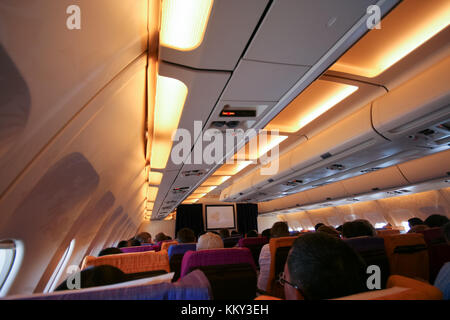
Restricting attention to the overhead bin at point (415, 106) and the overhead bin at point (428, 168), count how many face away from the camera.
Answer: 0

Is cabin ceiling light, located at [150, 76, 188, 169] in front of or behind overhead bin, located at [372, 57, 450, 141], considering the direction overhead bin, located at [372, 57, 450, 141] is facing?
in front

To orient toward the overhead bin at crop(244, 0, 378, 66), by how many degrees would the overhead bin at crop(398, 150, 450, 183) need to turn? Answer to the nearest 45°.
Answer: approximately 45° to its left

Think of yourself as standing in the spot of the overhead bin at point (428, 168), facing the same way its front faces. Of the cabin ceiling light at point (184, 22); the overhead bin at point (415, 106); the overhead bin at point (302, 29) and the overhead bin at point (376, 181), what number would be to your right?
1

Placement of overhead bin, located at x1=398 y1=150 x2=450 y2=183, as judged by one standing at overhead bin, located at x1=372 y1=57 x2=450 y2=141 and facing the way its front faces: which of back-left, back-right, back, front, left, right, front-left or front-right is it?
back-right

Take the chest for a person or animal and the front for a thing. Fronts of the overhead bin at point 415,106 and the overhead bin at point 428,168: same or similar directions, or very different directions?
same or similar directions

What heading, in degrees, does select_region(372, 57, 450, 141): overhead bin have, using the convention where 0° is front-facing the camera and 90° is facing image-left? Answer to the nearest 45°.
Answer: approximately 45°

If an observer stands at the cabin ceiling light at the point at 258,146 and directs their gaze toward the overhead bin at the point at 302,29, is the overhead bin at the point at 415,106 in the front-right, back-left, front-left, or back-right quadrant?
front-left

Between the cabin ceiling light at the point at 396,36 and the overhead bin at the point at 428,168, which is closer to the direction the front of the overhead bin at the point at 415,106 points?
the cabin ceiling light

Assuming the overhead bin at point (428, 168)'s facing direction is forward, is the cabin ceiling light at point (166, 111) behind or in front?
in front
